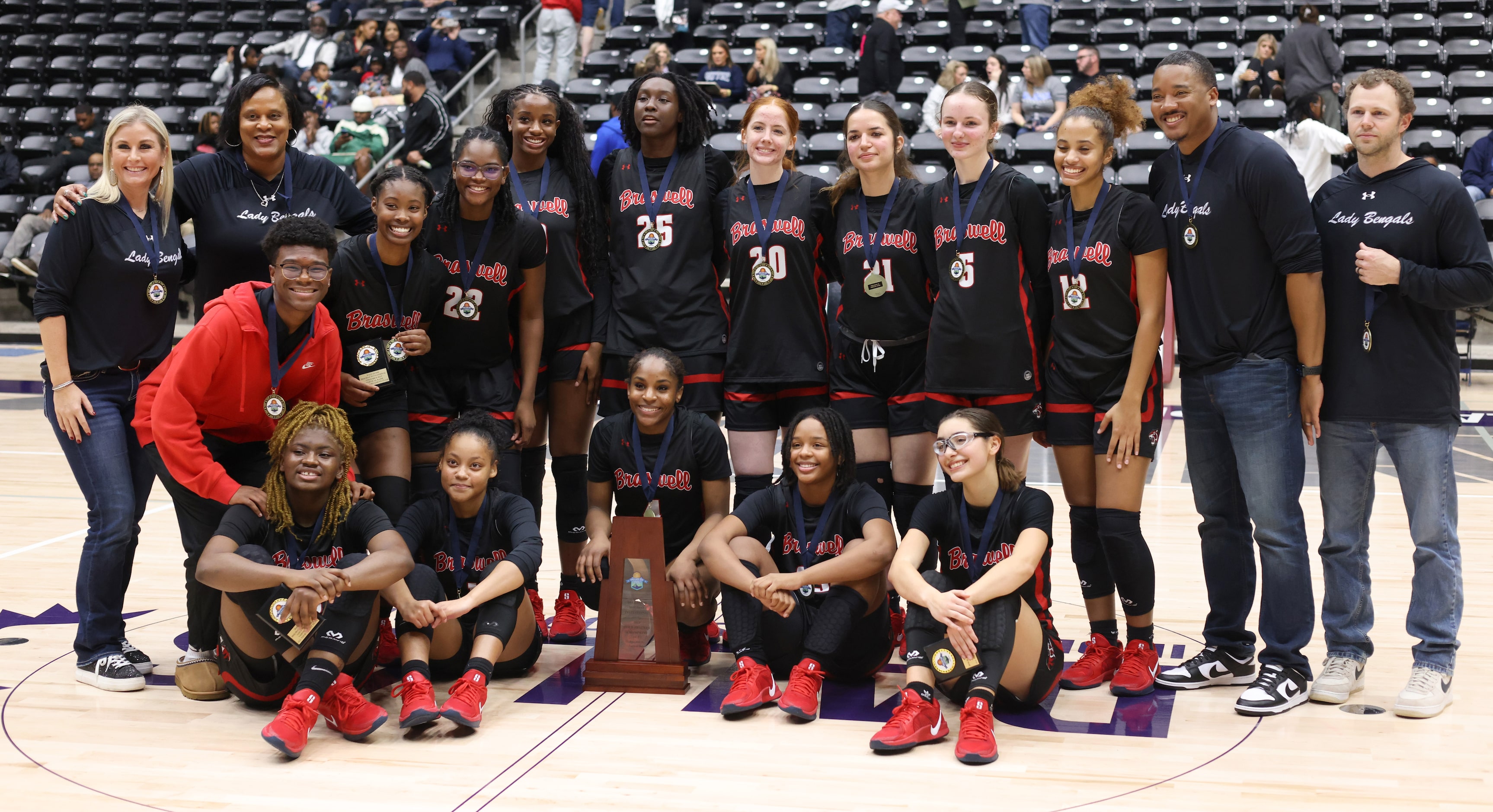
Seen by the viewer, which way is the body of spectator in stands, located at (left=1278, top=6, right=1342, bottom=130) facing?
away from the camera

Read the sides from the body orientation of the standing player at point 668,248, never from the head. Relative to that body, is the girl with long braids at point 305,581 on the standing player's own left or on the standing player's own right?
on the standing player's own right

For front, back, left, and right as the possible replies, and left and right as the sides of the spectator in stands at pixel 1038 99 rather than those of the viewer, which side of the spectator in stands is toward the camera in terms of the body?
front

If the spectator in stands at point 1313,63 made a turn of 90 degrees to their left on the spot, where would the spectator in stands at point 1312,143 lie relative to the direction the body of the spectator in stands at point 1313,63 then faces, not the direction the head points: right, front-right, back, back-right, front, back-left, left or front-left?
left

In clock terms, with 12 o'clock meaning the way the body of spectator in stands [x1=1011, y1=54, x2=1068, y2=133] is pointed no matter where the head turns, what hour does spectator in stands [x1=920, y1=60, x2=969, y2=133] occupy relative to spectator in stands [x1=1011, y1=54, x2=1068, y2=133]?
spectator in stands [x1=920, y1=60, x2=969, y2=133] is roughly at 2 o'clock from spectator in stands [x1=1011, y1=54, x2=1068, y2=133].

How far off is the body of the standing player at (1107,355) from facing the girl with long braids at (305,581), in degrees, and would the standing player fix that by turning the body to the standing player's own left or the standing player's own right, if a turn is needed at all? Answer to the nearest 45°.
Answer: approximately 45° to the standing player's own right

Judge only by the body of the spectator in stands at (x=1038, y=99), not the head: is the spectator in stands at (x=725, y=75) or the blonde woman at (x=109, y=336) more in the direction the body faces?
the blonde woman

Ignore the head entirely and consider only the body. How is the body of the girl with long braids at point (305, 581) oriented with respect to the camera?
toward the camera

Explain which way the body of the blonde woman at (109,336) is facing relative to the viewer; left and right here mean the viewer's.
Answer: facing the viewer and to the right of the viewer

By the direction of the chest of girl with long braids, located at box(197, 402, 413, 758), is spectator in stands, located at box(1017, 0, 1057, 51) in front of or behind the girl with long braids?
behind

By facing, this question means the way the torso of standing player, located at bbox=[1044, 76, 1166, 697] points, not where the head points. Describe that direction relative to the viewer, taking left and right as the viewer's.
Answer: facing the viewer and to the left of the viewer

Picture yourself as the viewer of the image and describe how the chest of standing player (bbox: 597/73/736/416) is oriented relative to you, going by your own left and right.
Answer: facing the viewer
